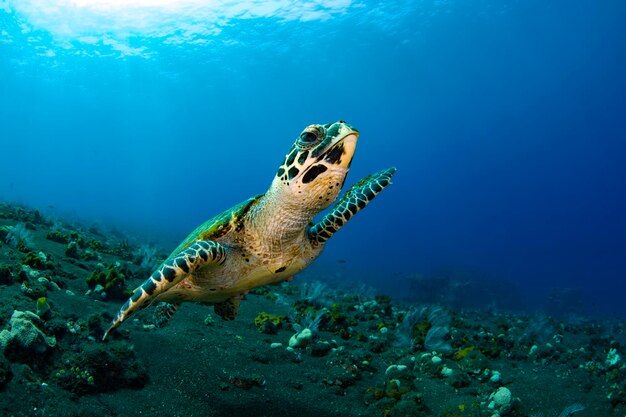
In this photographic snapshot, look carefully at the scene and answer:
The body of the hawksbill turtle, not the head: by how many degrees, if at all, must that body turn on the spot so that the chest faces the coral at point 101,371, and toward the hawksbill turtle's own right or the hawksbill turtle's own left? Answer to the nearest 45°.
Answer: approximately 135° to the hawksbill turtle's own right

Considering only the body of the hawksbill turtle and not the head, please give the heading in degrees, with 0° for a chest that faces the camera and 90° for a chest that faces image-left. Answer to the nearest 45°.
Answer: approximately 315°

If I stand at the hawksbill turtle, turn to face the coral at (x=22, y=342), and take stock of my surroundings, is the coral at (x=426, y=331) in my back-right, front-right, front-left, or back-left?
back-right

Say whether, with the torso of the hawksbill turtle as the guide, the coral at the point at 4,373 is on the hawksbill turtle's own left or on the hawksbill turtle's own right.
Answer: on the hawksbill turtle's own right

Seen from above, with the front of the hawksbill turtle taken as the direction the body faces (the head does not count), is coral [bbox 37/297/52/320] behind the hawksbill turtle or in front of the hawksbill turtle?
behind

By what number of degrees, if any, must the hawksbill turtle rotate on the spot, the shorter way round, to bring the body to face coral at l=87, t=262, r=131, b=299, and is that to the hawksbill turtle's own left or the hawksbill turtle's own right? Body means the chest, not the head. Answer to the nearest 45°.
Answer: approximately 180°

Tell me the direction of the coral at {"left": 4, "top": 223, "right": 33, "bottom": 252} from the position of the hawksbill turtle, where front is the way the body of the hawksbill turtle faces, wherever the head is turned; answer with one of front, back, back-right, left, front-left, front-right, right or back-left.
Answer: back
